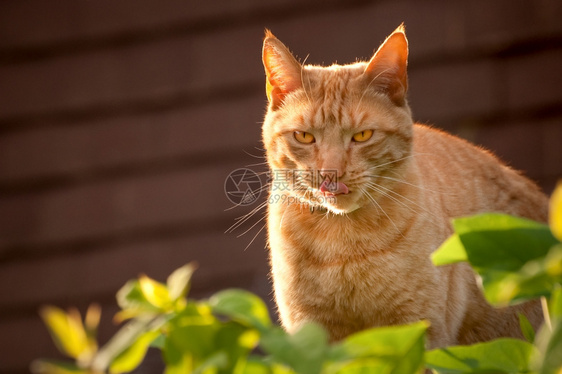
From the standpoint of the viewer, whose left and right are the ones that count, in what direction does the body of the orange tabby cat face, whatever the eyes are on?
facing the viewer and to the left of the viewer
